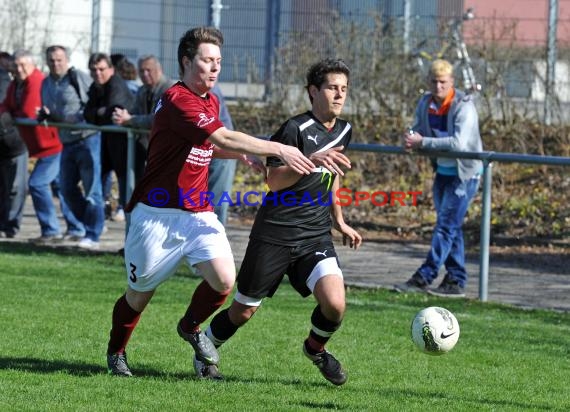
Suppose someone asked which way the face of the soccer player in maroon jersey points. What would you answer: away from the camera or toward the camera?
toward the camera

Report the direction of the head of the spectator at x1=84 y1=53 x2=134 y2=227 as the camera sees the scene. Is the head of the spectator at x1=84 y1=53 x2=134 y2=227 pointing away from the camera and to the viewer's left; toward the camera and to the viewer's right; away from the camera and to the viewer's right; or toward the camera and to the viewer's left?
toward the camera and to the viewer's right

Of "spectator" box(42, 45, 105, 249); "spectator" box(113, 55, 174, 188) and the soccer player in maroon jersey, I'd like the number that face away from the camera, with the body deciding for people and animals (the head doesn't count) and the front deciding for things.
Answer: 0

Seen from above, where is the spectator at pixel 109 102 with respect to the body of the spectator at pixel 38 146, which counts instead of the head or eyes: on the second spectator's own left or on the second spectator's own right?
on the second spectator's own left
